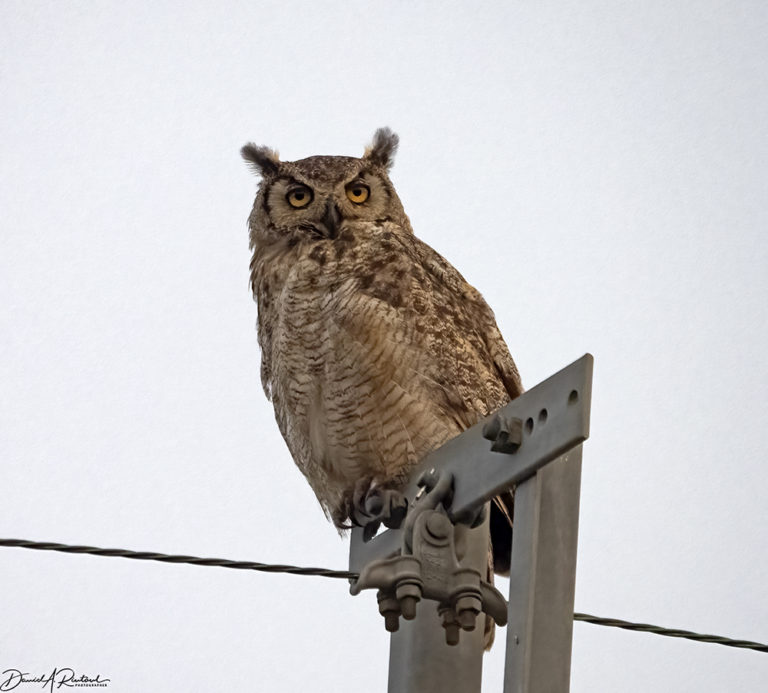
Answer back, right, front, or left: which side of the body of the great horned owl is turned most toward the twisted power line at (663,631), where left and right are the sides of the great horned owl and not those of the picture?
left

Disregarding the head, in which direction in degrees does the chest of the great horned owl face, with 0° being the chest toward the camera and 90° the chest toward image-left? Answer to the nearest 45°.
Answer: approximately 45°

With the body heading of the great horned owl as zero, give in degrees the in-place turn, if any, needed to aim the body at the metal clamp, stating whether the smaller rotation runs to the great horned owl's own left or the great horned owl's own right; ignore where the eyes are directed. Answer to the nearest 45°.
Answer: approximately 45° to the great horned owl's own left
